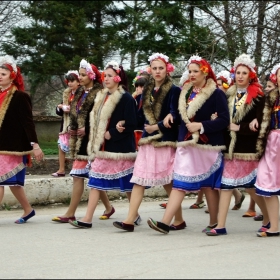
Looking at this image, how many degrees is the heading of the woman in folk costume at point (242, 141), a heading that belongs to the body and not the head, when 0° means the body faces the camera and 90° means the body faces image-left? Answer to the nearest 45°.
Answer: approximately 45°

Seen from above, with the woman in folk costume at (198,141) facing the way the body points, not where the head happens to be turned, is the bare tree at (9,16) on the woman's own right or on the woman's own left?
on the woman's own right

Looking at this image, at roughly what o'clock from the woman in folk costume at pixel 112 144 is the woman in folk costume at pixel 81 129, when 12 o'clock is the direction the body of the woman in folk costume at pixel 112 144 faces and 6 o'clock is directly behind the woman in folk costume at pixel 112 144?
the woman in folk costume at pixel 81 129 is roughly at 3 o'clock from the woman in folk costume at pixel 112 144.

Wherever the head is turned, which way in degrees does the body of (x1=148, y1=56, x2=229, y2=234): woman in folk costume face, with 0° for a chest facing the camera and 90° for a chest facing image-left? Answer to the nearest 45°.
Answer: approximately 45°

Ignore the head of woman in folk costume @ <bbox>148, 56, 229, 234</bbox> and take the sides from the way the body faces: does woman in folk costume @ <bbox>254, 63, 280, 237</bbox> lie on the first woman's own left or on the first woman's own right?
on the first woman's own left

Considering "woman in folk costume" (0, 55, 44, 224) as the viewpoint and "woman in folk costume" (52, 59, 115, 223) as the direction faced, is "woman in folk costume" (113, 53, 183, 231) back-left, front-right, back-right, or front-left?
front-right

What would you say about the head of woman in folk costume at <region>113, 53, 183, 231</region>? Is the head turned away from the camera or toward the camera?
toward the camera

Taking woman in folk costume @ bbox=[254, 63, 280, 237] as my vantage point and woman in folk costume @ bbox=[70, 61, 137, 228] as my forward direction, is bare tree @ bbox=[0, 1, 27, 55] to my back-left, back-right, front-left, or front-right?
front-right

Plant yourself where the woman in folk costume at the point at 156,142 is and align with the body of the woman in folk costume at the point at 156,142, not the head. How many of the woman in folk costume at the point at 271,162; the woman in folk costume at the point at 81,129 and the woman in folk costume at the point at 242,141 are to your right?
1

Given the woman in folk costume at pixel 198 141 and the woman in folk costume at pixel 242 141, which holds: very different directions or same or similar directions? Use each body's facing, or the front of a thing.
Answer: same or similar directions

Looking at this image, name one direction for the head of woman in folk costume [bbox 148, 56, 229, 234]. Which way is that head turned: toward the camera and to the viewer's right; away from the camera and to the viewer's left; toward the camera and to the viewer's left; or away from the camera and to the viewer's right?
toward the camera and to the viewer's left

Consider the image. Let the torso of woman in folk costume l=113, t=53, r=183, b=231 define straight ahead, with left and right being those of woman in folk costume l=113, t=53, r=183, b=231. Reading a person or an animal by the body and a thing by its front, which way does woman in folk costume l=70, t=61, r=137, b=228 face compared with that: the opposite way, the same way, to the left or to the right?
the same way

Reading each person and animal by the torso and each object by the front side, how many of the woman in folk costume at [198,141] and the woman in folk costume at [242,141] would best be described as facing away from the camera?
0

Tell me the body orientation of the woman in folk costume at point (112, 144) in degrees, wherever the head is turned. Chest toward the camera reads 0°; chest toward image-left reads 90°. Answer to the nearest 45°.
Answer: approximately 45°

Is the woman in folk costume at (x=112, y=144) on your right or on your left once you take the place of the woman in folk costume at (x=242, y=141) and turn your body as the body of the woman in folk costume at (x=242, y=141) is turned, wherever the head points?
on your right

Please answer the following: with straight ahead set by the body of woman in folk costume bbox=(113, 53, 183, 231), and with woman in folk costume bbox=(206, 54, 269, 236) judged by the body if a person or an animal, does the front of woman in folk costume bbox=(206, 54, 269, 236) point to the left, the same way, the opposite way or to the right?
the same way

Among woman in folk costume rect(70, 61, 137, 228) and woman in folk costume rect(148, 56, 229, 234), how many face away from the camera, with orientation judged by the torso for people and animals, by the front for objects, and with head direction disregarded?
0

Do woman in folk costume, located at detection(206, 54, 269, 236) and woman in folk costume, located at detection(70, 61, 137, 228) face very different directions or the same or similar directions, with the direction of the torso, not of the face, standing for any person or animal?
same or similar directions

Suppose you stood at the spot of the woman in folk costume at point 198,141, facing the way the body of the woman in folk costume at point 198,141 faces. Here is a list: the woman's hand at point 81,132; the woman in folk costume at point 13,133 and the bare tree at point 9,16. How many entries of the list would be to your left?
0

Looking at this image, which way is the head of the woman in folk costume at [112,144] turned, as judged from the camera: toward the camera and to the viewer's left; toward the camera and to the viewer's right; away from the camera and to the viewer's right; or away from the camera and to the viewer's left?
toward the camera and to the viewer's left
